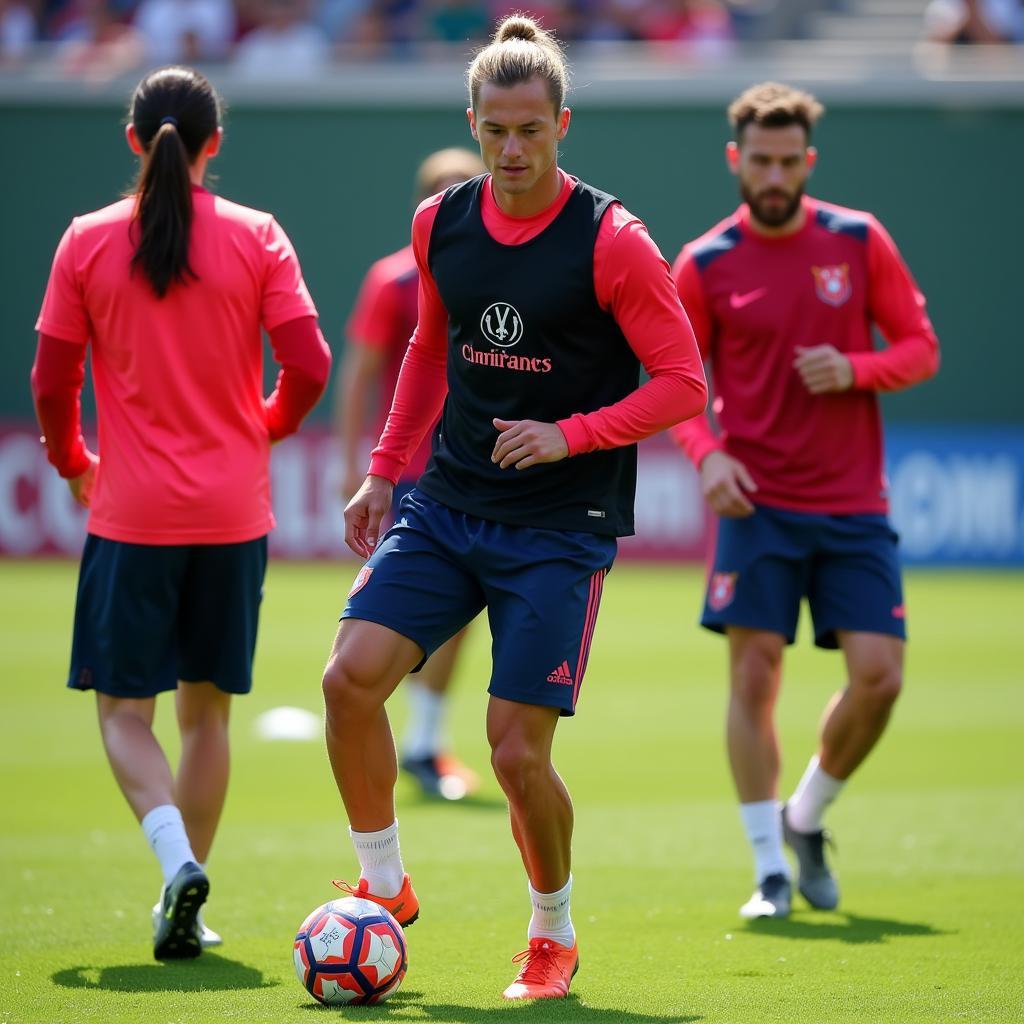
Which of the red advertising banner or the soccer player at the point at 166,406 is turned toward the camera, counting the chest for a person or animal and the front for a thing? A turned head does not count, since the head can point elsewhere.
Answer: the red advertising banner

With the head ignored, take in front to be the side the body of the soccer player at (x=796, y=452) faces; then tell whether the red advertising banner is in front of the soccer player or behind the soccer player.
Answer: behind

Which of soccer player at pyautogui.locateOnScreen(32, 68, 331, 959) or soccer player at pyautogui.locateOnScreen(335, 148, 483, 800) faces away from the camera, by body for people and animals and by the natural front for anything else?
soccer player at pyautogui.locateOnScreen(32, 68, 331, 959)

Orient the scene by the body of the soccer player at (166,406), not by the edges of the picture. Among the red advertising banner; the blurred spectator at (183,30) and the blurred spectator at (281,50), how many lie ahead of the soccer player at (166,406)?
3

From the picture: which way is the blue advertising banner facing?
toward the camera

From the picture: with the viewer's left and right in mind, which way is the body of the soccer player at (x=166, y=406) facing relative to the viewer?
facing away from the viewer

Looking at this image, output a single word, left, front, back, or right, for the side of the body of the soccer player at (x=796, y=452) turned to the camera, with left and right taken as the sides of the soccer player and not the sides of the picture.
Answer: front

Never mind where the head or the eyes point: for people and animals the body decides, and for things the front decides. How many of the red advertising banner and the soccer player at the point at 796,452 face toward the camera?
2

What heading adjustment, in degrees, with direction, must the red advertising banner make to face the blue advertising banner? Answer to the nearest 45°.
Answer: approximately 90° to its left

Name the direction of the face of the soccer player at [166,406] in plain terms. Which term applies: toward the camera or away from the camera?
away from the camera

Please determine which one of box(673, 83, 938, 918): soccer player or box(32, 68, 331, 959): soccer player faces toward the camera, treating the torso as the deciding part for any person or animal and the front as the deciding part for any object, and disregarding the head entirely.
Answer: box(673, 83, 938, 918): soccer player

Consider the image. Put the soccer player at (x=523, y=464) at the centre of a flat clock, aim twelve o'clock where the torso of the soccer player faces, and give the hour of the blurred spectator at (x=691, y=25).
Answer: The blurred spectator is roughly at 6 o'clock from the soccer player.

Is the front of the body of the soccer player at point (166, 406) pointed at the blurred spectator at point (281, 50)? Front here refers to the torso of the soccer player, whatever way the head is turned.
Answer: yes

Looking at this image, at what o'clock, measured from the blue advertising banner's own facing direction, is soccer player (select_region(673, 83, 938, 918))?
The soccer player is roughly at 12 o'clock from the blue advertising banner.

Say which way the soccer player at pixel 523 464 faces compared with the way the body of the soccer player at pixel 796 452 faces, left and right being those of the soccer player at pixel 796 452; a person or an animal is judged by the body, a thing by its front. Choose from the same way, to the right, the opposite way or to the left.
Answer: the same way

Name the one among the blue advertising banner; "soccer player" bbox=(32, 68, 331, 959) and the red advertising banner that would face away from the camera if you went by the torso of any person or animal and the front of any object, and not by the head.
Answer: the soccer player

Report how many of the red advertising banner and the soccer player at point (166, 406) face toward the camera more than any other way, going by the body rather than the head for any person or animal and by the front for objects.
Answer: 1

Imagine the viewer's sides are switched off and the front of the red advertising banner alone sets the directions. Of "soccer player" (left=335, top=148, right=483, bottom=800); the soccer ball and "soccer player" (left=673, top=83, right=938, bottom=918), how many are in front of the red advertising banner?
3
